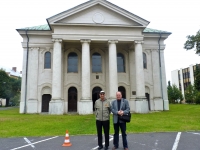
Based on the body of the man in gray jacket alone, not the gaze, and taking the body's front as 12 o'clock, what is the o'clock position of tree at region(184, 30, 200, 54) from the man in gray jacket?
The tree is roughly at 7 o'clock from the man in gray jacket.

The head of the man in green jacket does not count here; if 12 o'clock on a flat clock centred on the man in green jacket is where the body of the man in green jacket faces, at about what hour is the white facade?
The white facade is roughly at 6 o'clock from the man in green jacket.

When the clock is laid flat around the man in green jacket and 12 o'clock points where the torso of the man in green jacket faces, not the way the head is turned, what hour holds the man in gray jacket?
The man in gray jacket is roughly at 9 o'clock from the man in green jacket.

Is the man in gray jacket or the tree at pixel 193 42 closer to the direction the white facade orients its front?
the man in gray jacket

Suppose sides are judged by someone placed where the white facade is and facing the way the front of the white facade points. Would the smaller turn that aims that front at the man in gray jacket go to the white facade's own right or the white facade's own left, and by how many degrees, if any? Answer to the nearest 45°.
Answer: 0° — it already faces them

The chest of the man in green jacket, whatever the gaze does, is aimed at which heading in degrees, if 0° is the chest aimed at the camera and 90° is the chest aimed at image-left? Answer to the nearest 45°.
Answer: approximately 0°

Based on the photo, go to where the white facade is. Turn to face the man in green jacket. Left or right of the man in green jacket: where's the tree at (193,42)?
left

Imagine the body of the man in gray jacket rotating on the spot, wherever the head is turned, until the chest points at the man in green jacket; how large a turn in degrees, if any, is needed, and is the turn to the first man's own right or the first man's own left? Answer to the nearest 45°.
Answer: approximately 90° to the first man's own right
